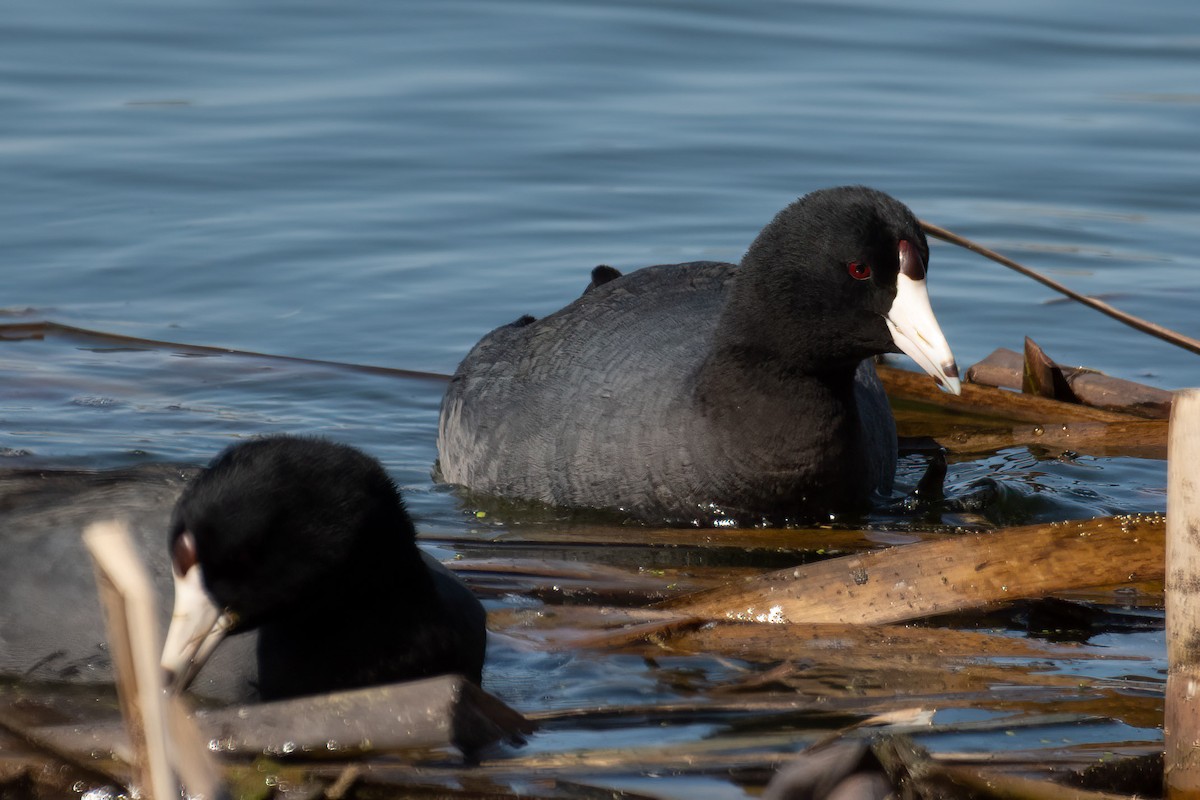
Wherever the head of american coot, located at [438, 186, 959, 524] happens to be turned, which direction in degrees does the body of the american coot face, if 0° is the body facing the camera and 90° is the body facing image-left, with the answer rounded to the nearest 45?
approximately 315°
